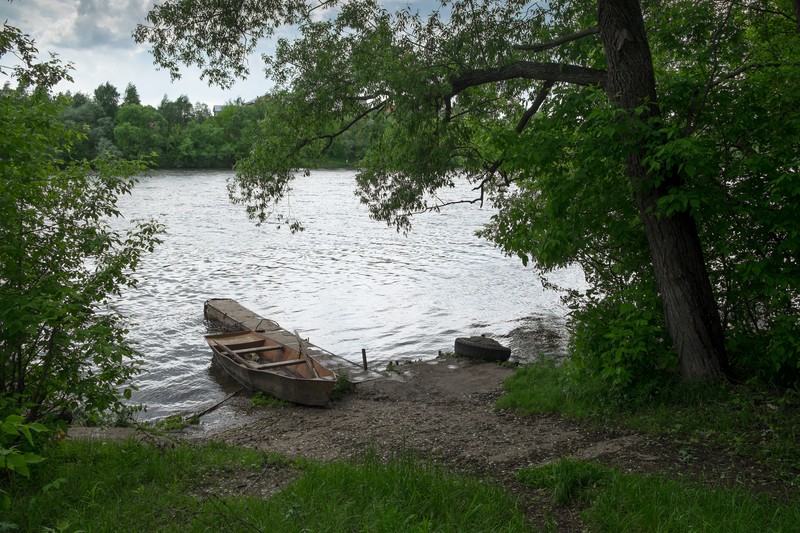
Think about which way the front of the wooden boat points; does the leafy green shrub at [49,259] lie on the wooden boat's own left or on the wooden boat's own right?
on the wooden boat's own right

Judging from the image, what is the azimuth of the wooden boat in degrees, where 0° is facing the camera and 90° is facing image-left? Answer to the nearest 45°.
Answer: approximately 315°
